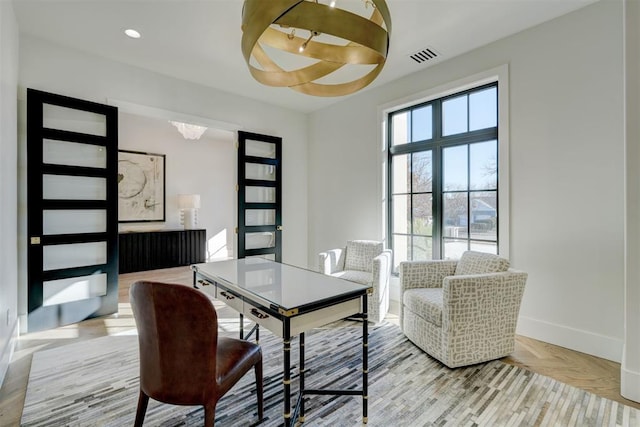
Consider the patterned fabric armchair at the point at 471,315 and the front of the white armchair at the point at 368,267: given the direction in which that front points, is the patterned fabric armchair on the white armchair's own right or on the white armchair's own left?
on the white armchair's own left

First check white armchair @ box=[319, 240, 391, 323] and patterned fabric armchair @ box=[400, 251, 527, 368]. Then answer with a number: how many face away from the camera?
0

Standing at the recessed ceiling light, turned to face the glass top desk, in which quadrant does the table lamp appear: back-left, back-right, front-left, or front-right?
back-left

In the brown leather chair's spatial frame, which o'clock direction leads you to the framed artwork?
The framed artwork is roughly at 10 o'clock from the brown leather chair.

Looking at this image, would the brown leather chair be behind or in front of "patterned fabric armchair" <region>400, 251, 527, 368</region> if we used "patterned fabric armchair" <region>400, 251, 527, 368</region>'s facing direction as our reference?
in front

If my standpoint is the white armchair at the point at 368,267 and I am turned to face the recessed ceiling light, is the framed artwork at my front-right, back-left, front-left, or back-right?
front-right

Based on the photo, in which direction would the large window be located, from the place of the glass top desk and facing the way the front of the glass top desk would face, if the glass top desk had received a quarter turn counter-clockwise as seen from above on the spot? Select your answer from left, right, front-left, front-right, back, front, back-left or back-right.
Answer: left

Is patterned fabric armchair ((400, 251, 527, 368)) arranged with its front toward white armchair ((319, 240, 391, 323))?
no

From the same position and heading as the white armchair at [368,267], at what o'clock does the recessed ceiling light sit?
The recessed ceiling light is roughly at 1 o'clock from the white armchair.

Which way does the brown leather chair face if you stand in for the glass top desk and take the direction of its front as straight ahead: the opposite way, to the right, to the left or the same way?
the opposite way

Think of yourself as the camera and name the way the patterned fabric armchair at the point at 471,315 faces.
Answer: facing the viewer and to the left of the viewer

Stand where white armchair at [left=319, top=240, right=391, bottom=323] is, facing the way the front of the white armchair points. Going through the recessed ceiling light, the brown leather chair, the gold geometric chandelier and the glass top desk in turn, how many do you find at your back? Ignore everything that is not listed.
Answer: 0

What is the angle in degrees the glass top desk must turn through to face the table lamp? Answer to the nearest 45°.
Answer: approximately 135° to its right

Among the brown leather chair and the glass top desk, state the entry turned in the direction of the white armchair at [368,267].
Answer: the brown leather chair

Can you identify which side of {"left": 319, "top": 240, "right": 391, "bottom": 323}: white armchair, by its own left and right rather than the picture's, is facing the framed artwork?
right

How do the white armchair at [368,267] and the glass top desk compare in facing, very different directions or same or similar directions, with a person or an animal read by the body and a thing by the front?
same or similar directions

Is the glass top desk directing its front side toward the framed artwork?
no

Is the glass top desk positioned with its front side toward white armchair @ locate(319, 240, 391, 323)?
no

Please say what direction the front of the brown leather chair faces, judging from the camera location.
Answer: facing away from the viewer and to the right of the viewer

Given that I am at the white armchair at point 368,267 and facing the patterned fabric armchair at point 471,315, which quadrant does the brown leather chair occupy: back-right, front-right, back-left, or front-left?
front-right

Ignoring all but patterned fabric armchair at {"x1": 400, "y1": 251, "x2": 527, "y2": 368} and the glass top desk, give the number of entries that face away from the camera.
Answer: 0
